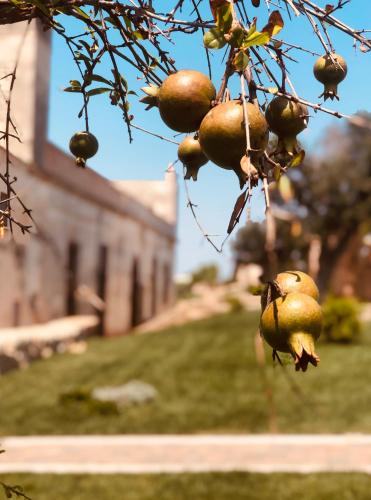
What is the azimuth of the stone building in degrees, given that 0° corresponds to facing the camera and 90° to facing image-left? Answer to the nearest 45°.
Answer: approximately 315°

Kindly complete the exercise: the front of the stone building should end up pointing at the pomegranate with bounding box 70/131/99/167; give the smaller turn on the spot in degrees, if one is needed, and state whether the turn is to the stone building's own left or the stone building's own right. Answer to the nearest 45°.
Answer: approximately 45° to the stone building's own right

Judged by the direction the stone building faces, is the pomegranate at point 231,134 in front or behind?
in front

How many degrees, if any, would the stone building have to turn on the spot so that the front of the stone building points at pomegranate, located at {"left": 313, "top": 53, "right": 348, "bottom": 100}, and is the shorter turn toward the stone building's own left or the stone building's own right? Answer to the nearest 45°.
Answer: approximately 45° to the stone building's own right

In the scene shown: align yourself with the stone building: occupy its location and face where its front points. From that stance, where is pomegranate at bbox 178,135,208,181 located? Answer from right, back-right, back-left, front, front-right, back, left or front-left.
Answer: front-right

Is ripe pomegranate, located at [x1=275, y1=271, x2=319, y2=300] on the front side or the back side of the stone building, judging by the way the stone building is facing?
on the front side

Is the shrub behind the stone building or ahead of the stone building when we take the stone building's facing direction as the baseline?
ahead
